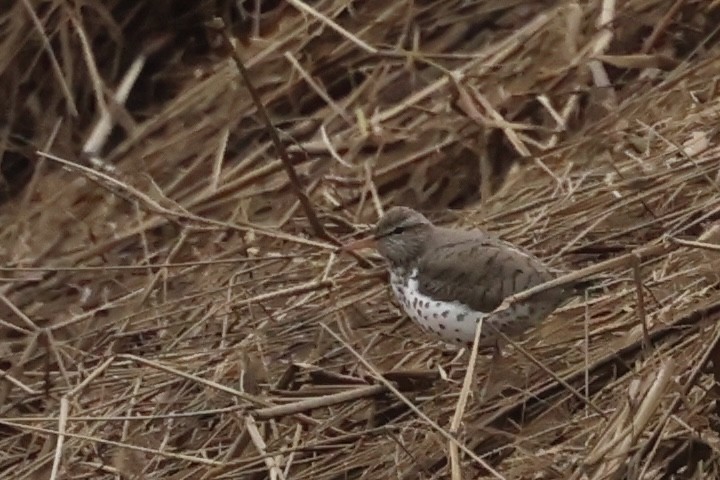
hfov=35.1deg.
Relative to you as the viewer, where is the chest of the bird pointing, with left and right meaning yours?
facing to the left of the viewer

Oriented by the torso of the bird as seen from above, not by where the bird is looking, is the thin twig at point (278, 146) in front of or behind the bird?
in front
